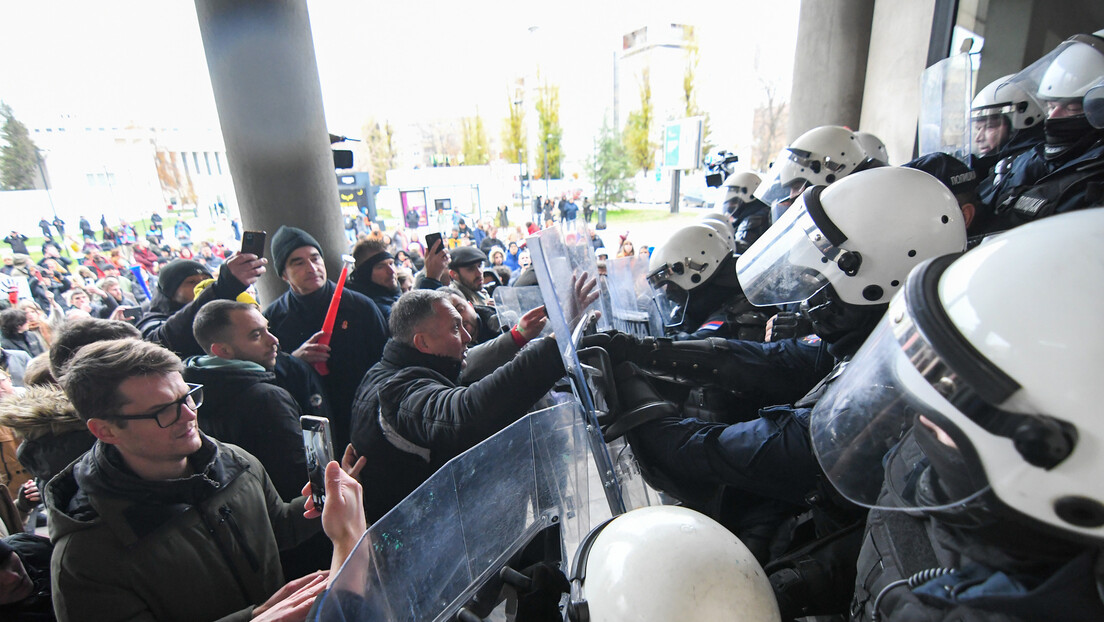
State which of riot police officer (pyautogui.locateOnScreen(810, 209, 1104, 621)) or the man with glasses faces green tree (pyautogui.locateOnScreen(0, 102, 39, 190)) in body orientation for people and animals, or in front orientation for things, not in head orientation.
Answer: the riot police officer

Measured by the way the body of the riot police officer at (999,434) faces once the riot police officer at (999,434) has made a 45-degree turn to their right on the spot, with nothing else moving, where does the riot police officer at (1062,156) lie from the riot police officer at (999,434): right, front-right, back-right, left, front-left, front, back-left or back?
front-right

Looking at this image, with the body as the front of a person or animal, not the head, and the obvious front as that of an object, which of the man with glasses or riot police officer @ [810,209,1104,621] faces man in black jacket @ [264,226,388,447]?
the riot police officer

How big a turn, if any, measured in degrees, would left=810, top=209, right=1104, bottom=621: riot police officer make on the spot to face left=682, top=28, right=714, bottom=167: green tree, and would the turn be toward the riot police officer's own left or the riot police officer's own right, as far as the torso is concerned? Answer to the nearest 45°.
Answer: approximately 45° to the riot police officer's own right

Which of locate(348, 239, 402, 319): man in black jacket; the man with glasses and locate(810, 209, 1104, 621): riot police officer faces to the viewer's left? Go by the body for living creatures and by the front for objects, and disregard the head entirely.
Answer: the riot police officer

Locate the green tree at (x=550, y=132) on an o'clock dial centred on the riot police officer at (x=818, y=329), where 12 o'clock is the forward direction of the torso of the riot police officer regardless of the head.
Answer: The green tree is roughly at 2 o'clock from the riot police officer.

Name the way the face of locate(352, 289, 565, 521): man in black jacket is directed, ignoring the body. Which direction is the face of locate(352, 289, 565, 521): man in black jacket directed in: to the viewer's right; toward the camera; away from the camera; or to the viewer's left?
to the viewer's right

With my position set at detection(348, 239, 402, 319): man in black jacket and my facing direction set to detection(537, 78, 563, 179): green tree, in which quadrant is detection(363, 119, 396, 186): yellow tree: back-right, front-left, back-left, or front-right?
front-left

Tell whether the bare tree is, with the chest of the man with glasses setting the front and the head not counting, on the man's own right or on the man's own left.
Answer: on the man's own left

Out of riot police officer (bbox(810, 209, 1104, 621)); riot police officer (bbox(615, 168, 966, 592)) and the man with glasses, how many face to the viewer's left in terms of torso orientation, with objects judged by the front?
2

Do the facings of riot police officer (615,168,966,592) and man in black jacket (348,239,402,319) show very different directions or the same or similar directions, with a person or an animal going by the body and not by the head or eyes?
very different directions

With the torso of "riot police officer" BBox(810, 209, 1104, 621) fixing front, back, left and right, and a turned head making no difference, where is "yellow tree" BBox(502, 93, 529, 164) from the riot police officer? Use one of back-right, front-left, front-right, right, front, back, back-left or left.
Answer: front-right

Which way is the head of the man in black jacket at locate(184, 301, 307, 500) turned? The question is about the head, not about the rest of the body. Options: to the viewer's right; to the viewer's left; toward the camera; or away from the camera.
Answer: to the viewer's right

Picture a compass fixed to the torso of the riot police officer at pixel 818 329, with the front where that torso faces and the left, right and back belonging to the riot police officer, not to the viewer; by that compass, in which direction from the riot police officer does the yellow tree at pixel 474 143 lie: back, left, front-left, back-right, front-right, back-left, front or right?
front-right

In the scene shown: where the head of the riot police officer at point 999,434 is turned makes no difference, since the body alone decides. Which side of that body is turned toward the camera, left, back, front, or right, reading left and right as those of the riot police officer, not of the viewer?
left

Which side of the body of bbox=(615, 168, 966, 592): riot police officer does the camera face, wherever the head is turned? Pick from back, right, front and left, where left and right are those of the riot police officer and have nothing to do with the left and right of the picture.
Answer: left

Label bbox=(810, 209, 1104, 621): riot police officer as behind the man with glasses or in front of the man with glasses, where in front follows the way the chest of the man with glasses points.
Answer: in front

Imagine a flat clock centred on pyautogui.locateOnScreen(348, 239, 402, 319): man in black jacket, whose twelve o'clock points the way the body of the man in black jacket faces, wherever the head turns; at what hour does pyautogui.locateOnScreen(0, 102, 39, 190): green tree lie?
The green tree is roughly at 6 o'clock from the man in black jacket.
